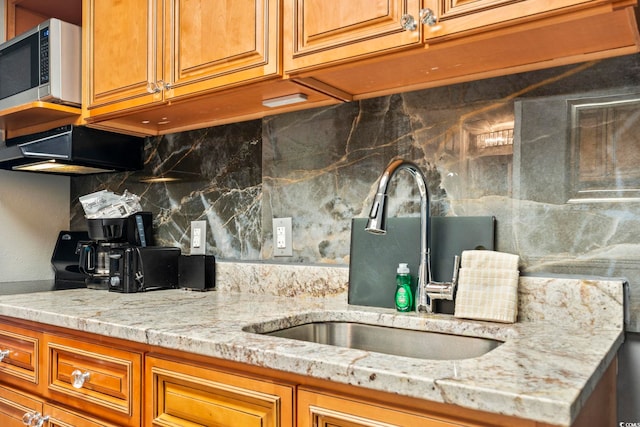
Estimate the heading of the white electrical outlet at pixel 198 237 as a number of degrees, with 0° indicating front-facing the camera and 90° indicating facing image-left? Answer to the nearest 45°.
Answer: approximately 45°

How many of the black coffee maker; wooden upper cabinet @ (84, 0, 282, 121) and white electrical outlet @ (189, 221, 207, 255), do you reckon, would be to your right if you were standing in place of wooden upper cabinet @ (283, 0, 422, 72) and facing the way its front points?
3

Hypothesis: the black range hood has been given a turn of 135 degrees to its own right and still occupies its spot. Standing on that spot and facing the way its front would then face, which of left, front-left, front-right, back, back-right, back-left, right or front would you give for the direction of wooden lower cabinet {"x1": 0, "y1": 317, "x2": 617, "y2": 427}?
back

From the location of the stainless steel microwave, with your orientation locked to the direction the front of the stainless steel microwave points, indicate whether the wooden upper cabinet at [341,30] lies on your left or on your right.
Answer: on your left

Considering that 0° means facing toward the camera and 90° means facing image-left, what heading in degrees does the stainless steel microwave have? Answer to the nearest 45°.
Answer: approximately 45°

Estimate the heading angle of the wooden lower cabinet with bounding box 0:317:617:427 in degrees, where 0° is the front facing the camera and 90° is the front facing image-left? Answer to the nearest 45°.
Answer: approximately 45°

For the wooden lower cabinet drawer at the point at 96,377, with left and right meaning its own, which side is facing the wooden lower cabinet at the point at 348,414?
left

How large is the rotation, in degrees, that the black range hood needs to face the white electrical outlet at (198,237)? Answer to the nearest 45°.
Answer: approximately 90° to its left

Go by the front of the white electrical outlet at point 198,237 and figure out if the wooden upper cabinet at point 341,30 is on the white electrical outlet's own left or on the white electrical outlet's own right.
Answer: on the white electrical outlet's own left

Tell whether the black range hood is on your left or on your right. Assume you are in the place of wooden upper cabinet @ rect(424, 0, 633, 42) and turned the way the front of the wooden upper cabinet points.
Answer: on your right

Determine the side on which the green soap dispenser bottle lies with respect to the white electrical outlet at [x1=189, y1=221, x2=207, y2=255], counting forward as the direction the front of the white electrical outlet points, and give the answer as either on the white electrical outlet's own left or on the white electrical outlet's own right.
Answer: on the white electrical outlet's own left

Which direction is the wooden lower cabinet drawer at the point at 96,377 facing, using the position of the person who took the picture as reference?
facing the viewer and to the left of the viewer
